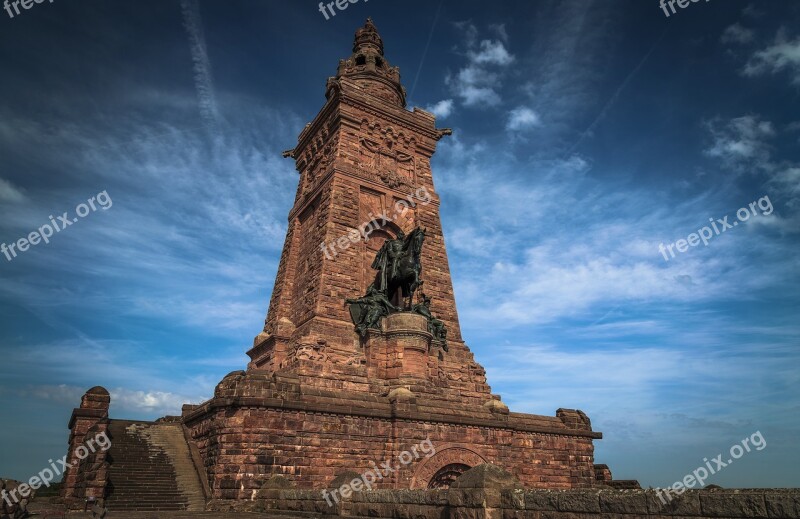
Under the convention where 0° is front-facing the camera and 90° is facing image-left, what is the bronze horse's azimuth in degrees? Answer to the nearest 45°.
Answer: approximately 315°

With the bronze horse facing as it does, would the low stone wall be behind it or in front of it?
in front

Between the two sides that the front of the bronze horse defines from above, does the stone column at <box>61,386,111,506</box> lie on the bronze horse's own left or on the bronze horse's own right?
on the bronze horse's own right

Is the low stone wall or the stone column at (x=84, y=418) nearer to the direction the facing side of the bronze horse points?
the low stone wall
